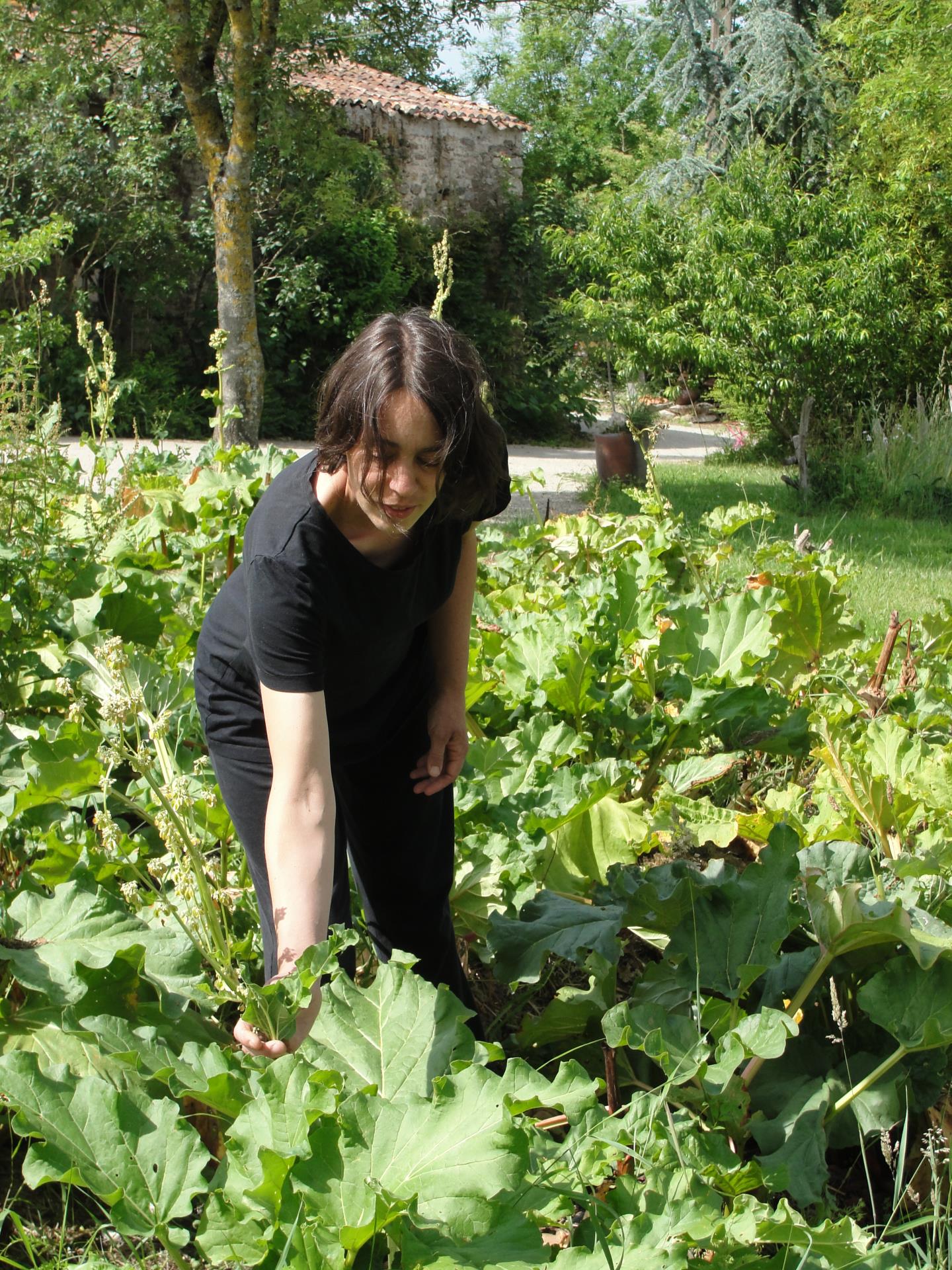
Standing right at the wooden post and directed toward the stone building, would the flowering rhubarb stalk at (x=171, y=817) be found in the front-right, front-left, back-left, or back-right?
back-left

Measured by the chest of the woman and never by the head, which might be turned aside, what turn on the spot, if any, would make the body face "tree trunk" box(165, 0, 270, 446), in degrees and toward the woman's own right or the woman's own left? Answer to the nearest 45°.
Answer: approximately 135° to the woman's own left

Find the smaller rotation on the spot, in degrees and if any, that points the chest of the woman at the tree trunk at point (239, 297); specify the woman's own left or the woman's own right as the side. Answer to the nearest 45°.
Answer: approximately 135° to the woman's own left

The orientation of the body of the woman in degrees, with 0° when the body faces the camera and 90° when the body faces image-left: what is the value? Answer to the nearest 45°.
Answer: approximately 315°

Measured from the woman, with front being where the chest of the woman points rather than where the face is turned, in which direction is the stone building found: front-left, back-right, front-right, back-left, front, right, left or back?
back-left
